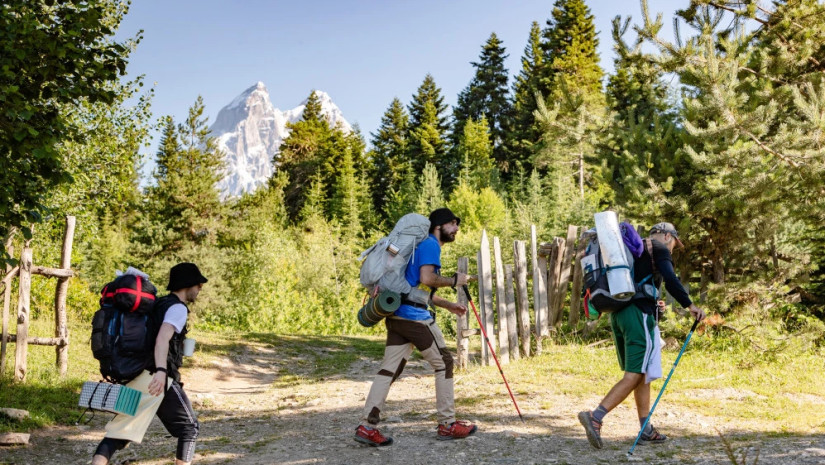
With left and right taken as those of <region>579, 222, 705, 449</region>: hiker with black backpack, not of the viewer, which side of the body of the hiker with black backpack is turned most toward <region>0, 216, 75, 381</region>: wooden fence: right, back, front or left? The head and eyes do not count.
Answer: back

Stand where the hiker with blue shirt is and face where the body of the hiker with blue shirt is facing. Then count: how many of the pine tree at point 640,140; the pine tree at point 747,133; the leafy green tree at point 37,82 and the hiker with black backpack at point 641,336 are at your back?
1

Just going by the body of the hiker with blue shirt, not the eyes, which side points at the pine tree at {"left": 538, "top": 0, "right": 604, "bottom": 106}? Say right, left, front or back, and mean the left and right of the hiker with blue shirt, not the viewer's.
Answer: left

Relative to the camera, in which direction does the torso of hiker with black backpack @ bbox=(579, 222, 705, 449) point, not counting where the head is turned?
to the viewer's right

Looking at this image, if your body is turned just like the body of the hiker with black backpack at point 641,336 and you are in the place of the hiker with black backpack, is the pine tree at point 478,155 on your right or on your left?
on your left

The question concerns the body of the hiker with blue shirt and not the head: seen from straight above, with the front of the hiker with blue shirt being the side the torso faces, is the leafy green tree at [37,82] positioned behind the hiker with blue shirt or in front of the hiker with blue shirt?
behind

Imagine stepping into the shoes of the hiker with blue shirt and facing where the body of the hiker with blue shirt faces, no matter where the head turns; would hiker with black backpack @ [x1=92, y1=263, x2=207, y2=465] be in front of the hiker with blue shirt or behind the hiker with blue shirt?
behind

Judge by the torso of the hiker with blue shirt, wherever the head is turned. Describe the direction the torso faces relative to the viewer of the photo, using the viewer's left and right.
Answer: facing to the right of the viewer

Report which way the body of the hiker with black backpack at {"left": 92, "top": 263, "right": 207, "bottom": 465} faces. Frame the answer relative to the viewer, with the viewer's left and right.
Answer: facing to the right of the viewer

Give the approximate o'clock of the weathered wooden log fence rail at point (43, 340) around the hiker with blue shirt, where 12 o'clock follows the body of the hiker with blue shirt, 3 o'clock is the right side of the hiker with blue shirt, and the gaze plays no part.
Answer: The weathered wooden log fence rail is roughly at 7 o'clock from the hiker with blue shirt.

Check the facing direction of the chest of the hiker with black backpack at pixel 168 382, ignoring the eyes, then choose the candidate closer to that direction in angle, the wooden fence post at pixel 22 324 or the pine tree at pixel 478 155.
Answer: the pine tree

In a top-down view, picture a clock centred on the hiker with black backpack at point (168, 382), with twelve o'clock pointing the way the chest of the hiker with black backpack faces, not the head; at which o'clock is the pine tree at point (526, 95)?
The pine tree is roughly at 10 o'clock from the hiker with black backpack.

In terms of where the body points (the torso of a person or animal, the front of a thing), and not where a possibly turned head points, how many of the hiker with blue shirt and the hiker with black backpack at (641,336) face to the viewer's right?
2
